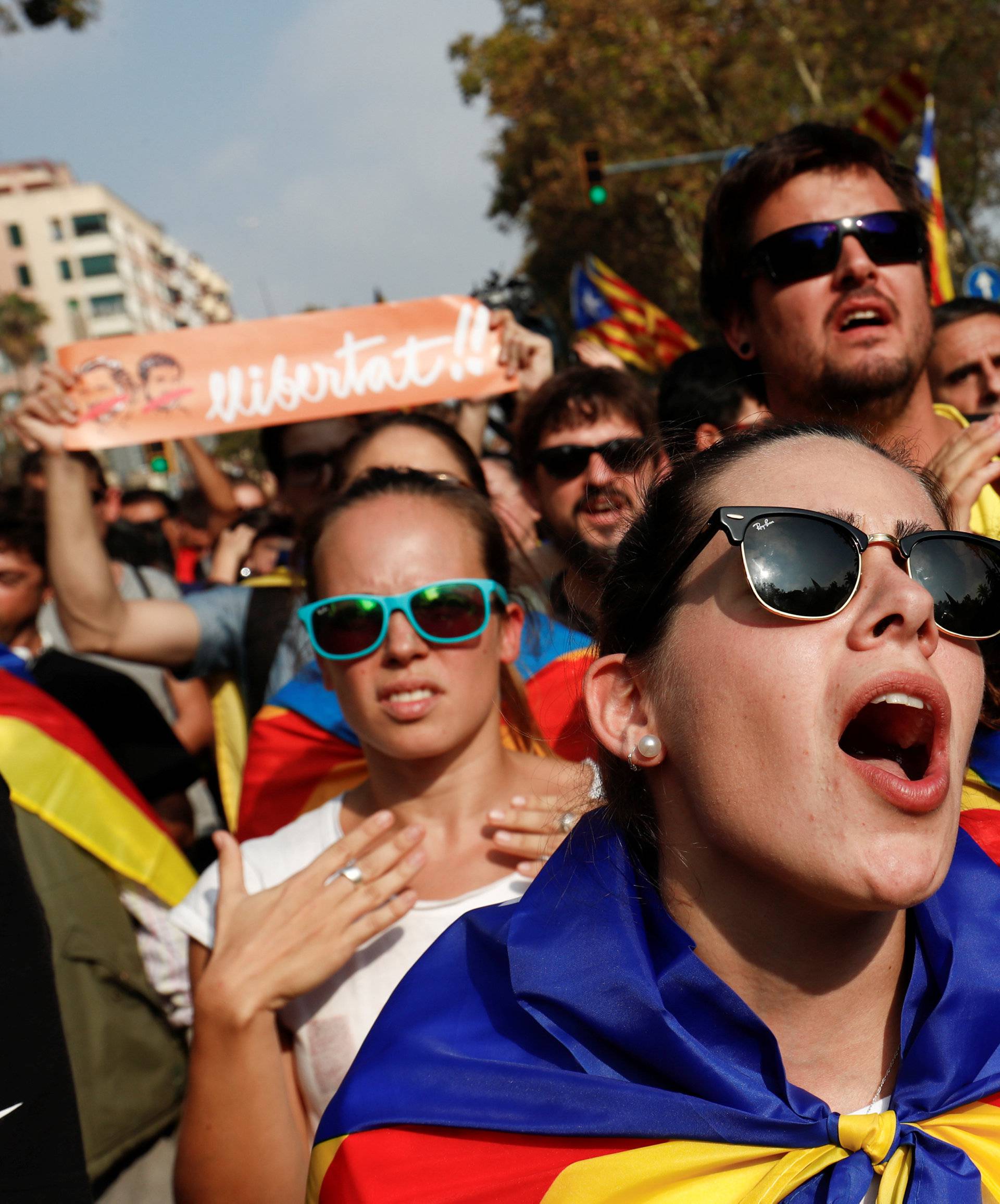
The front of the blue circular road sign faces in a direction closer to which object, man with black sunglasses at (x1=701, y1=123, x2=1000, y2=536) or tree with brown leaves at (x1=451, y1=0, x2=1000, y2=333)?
the man with black sunglasses

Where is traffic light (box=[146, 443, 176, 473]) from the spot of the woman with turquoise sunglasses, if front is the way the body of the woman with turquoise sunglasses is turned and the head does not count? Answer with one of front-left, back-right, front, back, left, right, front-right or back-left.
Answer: back

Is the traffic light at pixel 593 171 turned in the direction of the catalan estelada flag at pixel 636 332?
yes

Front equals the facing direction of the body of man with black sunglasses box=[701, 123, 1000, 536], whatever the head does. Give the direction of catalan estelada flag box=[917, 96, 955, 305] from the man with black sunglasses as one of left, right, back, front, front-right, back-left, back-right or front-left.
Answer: back-left

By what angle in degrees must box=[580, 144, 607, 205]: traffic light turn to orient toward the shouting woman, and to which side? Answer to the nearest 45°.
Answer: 0° — it already faces them

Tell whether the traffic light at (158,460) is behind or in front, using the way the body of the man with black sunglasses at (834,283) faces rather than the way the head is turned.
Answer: behind

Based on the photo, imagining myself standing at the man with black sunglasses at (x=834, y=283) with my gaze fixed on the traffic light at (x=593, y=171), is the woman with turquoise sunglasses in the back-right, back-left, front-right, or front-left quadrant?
back-left
